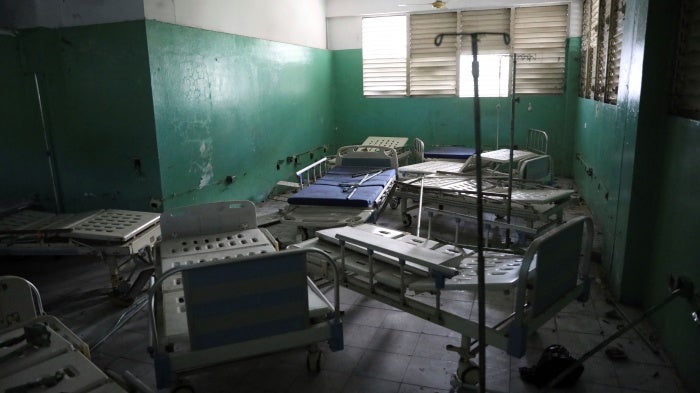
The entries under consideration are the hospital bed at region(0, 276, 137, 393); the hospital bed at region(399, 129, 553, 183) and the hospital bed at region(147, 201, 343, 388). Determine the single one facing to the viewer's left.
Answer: the hospital bed at region(399, 129, 553, 183)

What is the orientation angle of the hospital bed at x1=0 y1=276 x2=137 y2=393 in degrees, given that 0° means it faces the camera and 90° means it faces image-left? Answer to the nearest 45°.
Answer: approximately 315°

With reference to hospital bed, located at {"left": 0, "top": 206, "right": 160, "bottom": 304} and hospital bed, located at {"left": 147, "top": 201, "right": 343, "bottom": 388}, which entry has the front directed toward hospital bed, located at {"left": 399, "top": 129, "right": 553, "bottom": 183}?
hospital bed, located at {"left": 0, "top": 206, "right": 160, "bottom": 304}

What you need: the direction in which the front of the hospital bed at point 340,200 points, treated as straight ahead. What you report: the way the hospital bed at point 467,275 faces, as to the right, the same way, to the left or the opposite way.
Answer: to the left

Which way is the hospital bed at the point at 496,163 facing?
to the viewer's left

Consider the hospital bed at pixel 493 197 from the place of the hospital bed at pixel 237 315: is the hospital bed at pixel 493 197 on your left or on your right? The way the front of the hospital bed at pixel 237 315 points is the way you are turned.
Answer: on your left

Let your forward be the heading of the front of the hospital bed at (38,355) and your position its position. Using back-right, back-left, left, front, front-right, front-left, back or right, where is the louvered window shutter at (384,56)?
left

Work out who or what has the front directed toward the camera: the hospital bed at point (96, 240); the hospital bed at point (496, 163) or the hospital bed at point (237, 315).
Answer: the hospital bed at point (237, 315)

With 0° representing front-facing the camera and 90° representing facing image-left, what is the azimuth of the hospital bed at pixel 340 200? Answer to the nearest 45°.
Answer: approximately 45°

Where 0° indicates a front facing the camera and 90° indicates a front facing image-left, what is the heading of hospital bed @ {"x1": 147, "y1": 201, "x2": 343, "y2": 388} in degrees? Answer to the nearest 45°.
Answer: approximately 0°
